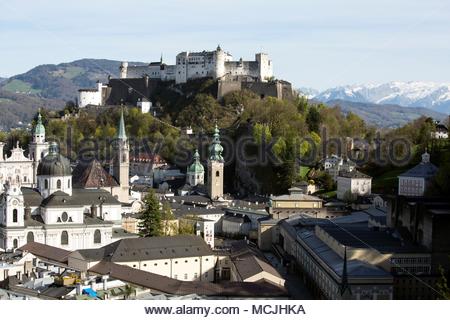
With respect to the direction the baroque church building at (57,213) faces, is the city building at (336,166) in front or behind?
behind

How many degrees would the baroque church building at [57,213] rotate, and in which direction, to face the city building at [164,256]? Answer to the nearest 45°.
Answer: approximately 135° to its left

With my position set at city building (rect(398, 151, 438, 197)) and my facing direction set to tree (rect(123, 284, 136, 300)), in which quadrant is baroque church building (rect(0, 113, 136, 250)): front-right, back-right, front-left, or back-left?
front-right

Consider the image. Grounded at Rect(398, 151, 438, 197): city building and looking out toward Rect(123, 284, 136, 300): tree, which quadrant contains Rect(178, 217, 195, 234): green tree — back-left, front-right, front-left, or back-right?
front-right
